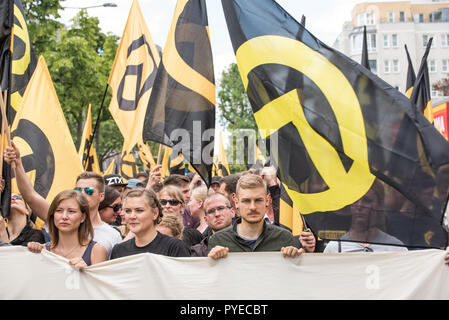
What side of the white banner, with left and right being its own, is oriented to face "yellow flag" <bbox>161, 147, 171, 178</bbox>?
back

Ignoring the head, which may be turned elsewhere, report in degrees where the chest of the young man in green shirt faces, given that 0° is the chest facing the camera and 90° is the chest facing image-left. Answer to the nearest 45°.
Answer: approximately 0°

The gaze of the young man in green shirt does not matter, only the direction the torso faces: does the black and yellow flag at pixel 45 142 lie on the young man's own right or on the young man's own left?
on the young man's own right

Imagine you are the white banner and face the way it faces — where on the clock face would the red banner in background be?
The red banner in background is roughly at 7 o'clock from the white banner.

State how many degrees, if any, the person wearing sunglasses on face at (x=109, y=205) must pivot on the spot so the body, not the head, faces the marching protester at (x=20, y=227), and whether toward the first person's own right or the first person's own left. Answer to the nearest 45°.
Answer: approximately 90° to the first person's own right

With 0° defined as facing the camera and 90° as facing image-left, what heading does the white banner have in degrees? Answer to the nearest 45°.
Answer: approximately 0°

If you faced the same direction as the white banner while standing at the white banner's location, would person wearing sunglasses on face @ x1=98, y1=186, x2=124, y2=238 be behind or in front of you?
behind

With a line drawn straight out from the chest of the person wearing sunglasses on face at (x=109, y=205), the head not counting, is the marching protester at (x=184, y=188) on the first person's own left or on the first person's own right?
on the first person's own left

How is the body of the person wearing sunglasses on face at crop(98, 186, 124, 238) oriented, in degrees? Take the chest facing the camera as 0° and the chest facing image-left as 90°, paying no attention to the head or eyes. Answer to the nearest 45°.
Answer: approximately 315°

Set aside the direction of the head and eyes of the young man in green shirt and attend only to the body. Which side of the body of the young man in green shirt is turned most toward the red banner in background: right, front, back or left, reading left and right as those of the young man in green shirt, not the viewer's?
back

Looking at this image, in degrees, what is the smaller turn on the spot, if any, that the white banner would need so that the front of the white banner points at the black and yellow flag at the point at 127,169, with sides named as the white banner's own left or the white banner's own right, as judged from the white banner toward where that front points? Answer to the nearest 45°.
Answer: approximately 180°
